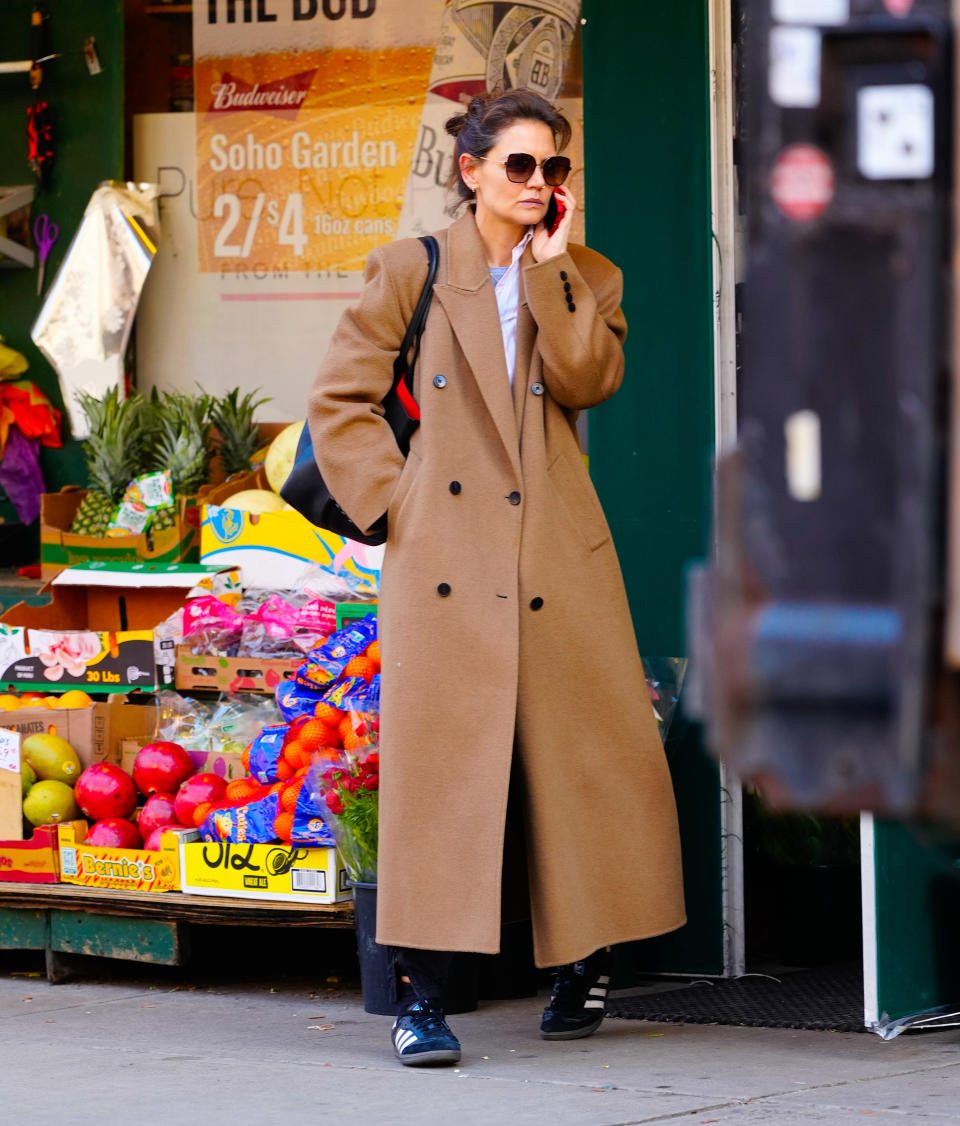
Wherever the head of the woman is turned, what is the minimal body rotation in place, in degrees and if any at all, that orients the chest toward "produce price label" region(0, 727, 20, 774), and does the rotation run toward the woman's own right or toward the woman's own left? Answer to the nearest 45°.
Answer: approximately 135° to the woman's own right

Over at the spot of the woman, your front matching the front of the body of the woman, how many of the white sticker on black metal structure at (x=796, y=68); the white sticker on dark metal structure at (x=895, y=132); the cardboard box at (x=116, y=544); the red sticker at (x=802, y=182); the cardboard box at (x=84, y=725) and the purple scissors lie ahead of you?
3

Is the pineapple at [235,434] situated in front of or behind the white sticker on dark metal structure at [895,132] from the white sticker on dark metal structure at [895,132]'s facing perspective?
behind

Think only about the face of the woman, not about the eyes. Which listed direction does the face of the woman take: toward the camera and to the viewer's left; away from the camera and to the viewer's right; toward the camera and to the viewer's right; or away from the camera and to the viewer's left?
toward the camera and to the viewer's right

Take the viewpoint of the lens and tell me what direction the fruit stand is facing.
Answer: facing the viewer

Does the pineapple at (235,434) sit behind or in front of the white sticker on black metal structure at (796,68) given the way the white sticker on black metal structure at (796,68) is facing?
behind

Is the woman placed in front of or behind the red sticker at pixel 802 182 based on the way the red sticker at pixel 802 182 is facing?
behind

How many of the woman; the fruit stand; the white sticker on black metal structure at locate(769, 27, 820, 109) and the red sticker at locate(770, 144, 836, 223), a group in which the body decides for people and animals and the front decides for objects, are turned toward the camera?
4

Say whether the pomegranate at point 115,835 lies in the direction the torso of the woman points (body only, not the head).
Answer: no

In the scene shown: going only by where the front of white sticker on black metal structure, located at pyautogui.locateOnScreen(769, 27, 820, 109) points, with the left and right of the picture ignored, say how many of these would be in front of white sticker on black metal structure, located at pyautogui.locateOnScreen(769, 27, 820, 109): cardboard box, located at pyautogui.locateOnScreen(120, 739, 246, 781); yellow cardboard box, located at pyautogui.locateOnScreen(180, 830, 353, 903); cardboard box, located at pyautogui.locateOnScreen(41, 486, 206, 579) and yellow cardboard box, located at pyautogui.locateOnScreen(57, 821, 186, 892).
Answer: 0

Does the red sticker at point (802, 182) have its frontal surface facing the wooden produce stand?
no

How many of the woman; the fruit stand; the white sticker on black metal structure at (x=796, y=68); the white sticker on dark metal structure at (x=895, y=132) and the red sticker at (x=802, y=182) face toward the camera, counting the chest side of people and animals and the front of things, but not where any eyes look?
5

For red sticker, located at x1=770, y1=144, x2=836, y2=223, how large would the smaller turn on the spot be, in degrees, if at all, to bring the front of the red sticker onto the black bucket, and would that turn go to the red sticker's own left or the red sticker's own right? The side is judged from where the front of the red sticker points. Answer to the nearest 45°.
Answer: approximately 180°

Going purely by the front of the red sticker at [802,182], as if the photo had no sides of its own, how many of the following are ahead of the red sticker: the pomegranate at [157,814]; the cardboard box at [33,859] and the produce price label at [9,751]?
0

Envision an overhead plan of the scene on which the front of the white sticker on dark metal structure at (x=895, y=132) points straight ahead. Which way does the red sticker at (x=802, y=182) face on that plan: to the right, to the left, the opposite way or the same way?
the same way

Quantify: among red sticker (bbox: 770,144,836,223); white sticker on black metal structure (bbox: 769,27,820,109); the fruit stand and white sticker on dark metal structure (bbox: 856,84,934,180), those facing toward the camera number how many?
4

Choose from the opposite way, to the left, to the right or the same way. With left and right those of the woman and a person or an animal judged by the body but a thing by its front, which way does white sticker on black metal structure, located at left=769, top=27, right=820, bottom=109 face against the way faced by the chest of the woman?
the same way

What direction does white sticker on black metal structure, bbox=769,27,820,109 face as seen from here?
toward the camera

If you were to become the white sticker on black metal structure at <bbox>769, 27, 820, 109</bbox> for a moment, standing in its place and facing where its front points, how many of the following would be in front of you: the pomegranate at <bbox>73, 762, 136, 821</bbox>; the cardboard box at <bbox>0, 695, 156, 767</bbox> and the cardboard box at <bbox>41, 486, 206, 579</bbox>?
0

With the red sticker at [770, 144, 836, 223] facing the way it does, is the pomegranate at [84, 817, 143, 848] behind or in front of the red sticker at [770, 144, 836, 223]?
behind

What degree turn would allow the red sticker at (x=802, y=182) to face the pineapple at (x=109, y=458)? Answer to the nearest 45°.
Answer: approximately 135° to its right
